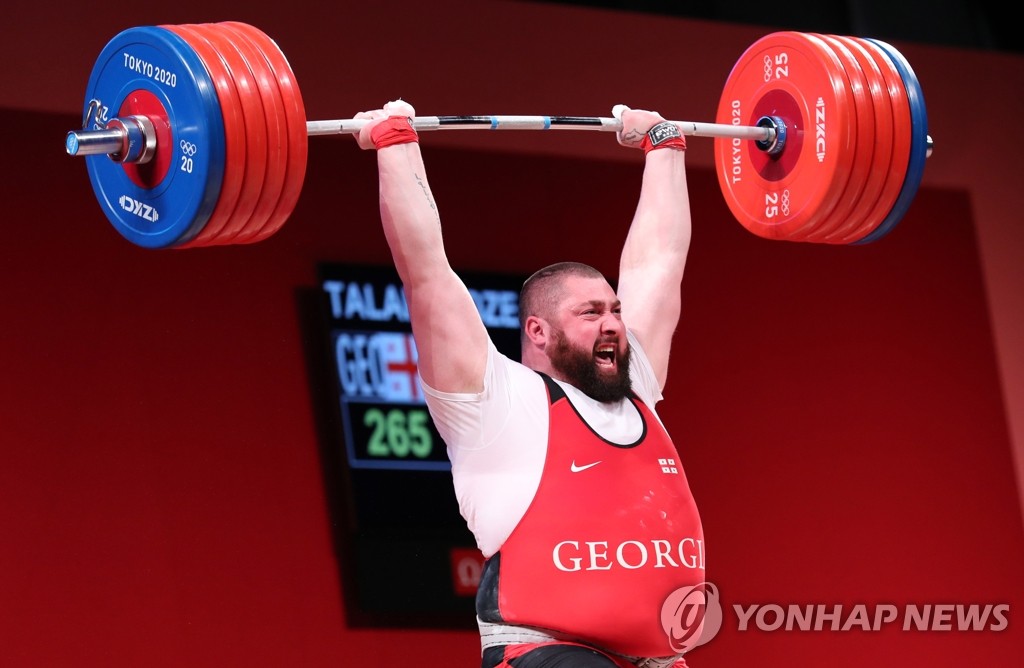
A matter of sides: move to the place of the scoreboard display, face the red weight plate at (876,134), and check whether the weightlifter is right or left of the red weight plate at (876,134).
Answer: right

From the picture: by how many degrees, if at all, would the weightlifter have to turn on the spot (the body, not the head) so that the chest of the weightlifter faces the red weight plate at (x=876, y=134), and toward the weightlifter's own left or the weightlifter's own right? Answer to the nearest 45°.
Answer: approximately 90° to the weightlifter's own left

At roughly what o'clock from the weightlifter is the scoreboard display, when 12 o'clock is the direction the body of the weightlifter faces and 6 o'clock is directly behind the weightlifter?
The scoreboard display is roughly at 7 o'clock from the weightlifter.

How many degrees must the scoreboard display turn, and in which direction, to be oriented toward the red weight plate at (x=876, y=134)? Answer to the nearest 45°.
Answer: approximately 45° to its left

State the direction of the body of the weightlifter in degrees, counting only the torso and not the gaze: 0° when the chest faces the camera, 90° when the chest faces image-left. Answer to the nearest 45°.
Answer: approximately 315°

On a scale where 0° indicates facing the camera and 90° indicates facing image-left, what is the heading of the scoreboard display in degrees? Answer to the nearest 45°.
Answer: approximately 0°

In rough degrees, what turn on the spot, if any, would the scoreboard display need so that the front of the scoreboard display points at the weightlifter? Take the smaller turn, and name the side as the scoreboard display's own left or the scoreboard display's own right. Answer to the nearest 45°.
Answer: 0° — it already faces them
